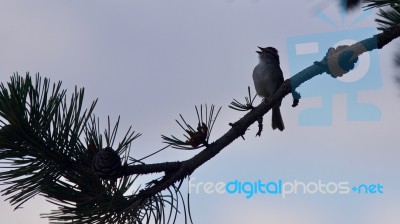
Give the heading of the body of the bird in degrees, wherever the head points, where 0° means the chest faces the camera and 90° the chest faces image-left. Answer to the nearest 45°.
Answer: approximately 45°
